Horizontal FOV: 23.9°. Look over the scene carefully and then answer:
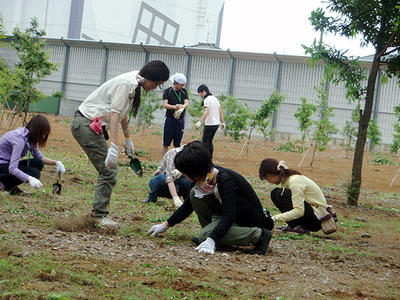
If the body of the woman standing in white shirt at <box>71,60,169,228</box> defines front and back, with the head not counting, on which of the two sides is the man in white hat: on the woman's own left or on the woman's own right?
on the woman's own left

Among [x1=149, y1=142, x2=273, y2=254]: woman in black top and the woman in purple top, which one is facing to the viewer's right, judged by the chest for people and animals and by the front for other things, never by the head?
the woman in purple top

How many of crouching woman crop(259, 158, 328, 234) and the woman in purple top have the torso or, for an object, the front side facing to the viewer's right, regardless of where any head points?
1

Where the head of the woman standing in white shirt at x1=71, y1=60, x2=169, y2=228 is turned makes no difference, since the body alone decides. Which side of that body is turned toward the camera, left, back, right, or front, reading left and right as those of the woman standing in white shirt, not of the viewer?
right

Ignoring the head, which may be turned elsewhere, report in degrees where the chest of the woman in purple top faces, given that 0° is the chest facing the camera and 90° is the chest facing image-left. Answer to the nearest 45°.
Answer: approximately 270°

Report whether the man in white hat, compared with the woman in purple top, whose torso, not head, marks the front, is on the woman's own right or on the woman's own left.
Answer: on the woman's own left

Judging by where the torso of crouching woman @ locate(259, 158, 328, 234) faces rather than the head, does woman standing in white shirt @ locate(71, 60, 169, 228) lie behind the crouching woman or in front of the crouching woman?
in front

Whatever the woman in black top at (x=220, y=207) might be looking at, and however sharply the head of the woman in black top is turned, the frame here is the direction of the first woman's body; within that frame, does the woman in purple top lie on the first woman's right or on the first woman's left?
on the first woman's right

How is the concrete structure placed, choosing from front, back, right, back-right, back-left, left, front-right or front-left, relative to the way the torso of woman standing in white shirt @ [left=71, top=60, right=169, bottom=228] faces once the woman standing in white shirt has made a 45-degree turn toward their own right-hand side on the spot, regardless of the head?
back-left

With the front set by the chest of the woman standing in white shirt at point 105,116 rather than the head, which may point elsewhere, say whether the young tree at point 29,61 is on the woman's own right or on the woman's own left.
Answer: on the woman's own left

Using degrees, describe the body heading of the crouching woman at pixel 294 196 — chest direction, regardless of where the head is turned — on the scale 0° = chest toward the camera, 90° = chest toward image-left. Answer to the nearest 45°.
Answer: approximately 90°

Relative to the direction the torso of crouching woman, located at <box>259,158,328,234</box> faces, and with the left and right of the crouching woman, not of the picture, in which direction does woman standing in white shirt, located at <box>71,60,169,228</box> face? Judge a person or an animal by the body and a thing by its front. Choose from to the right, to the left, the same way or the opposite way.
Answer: the opposite way

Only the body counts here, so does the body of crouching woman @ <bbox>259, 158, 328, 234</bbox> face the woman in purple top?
yes

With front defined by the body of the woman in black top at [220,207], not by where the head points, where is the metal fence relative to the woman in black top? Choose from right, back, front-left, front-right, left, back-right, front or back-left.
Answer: back-right

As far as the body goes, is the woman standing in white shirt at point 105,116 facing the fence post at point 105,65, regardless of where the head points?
no

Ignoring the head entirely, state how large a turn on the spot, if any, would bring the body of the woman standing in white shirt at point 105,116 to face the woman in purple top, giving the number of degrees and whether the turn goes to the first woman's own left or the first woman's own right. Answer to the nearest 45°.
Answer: approximately 135° to the first woman's own left
